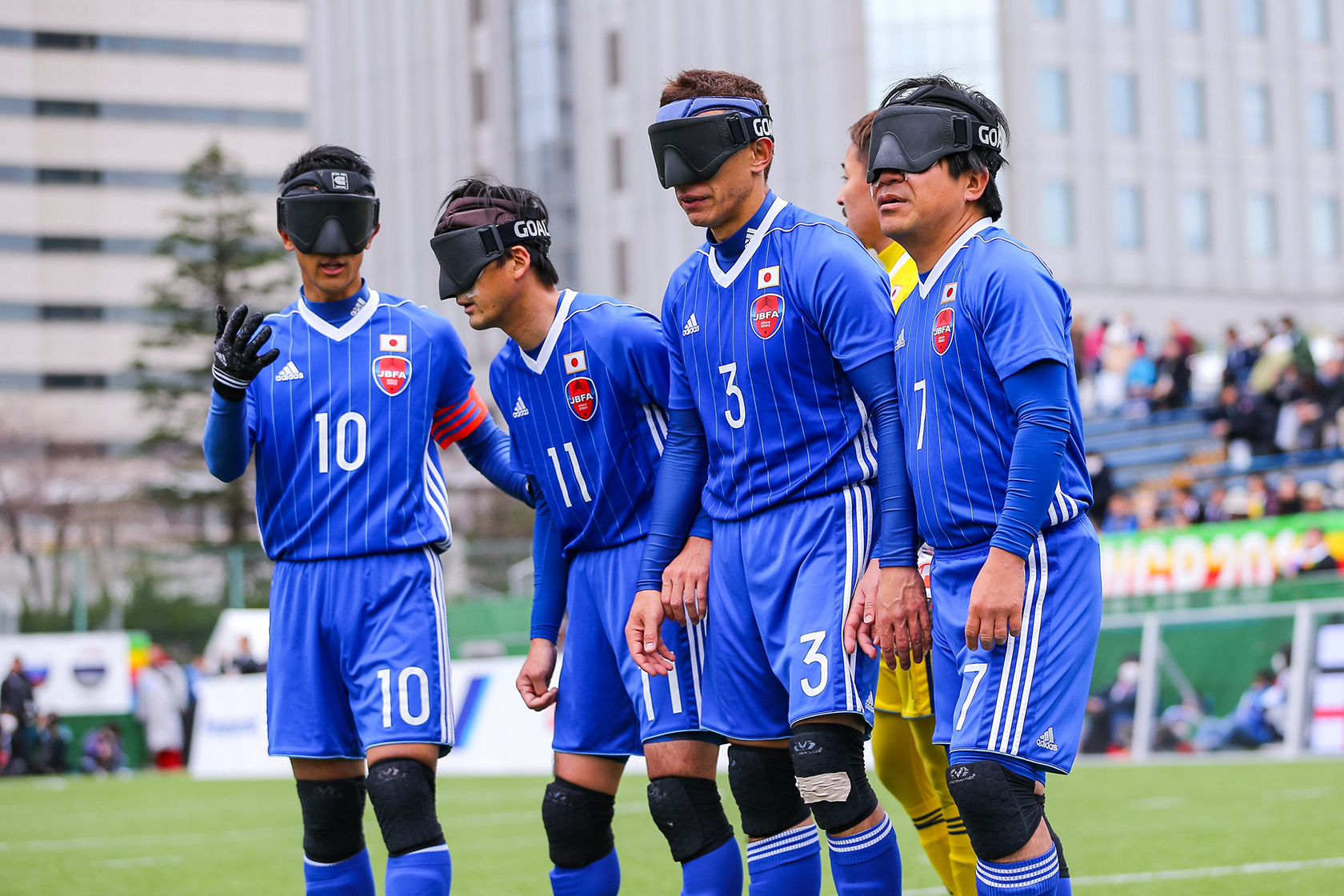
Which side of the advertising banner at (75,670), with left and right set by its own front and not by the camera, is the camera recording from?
front

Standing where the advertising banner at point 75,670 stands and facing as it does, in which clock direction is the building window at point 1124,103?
The building window is roughly at 8 o'clock from the advertising banner.

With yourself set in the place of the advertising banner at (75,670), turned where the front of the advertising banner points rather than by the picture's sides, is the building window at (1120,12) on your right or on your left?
on your left

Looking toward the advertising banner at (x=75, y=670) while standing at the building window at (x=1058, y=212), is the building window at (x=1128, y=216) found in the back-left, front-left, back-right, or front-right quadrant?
back-left

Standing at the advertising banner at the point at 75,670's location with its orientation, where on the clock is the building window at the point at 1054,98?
The building window is roughly at 8 o'clock from the advertising banner.

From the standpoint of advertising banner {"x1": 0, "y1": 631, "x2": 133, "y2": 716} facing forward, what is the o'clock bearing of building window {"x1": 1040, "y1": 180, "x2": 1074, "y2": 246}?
The building window is roughly at 8 o'clock from the advertising banner.
